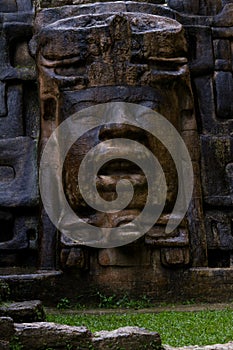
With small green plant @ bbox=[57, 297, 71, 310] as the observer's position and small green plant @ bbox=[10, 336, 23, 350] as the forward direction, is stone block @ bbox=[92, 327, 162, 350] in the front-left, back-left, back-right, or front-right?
front-left

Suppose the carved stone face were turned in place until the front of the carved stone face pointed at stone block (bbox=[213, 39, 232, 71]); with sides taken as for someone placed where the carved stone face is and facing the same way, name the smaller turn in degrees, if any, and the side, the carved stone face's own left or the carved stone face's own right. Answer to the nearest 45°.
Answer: approximately 135° to the carved stone face's own left

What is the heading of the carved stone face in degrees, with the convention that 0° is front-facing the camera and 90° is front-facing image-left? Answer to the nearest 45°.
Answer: approximately 0°
